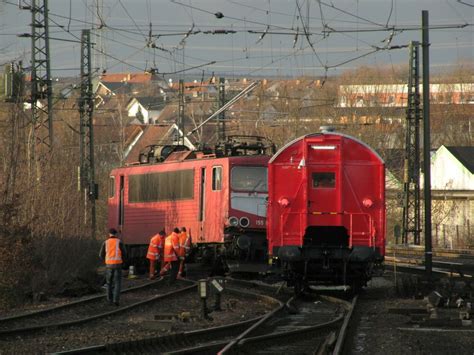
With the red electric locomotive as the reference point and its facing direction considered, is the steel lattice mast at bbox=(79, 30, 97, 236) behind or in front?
behind

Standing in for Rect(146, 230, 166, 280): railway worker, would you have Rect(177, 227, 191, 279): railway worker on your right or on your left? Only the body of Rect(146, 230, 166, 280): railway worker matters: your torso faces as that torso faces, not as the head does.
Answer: on your right

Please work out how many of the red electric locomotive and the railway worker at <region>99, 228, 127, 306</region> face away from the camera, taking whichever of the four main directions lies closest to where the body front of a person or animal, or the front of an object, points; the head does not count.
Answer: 1

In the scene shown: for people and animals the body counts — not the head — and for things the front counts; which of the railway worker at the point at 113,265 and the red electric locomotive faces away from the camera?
the railway worker

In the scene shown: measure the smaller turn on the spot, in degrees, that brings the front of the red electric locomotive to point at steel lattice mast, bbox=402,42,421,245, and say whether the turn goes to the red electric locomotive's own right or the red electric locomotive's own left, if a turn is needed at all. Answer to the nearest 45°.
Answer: approximately 90° to the red electric locomotive's own left

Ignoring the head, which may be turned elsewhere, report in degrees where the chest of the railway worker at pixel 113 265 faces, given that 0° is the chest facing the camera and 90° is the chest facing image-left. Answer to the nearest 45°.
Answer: approximately 180°

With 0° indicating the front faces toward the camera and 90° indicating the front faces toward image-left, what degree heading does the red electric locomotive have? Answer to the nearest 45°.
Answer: approximately 315°
